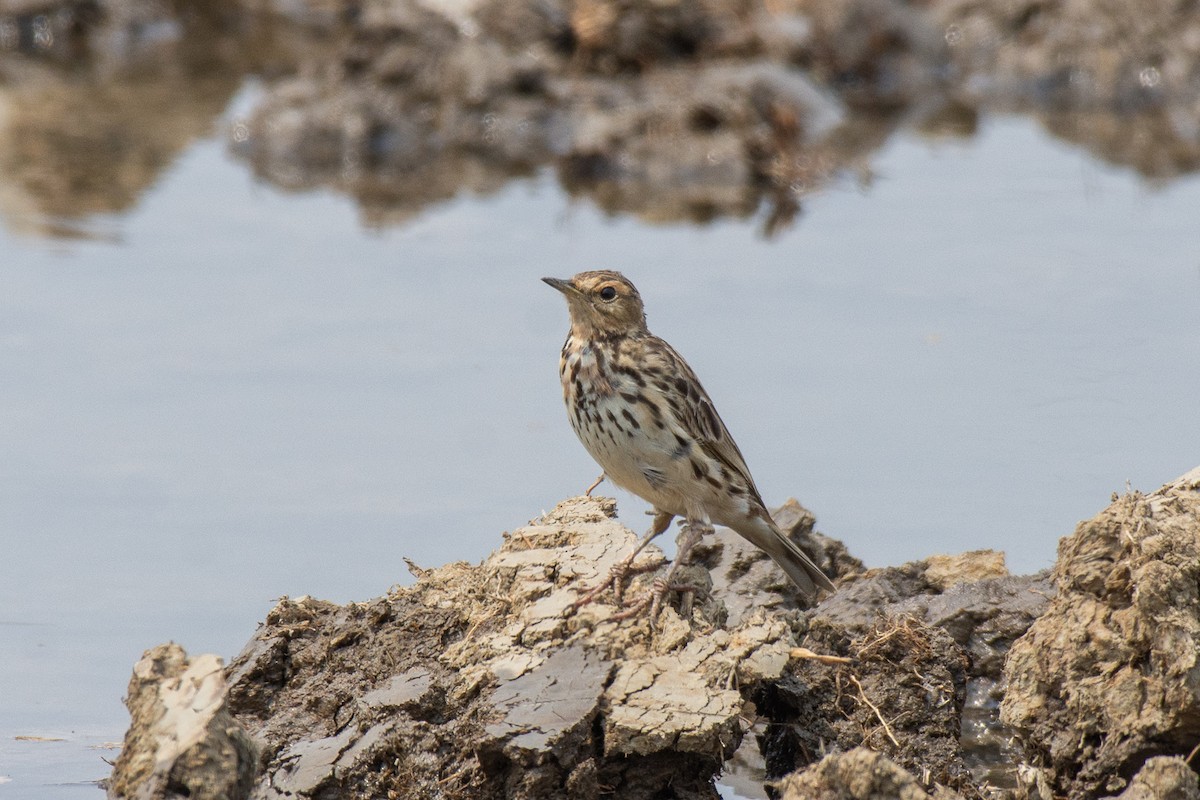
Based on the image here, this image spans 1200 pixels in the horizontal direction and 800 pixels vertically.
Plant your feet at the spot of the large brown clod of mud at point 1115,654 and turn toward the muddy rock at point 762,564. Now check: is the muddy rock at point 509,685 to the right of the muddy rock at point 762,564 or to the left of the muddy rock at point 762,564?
left

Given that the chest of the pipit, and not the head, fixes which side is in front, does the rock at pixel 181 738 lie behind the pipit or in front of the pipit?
in front

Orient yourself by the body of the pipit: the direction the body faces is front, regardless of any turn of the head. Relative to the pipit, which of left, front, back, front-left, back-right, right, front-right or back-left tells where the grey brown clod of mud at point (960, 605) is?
back

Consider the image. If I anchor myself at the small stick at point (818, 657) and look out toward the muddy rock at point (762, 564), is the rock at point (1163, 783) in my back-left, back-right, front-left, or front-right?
back-right

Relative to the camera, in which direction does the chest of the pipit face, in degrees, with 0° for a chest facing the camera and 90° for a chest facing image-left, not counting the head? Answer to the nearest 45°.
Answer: approximately 45°
